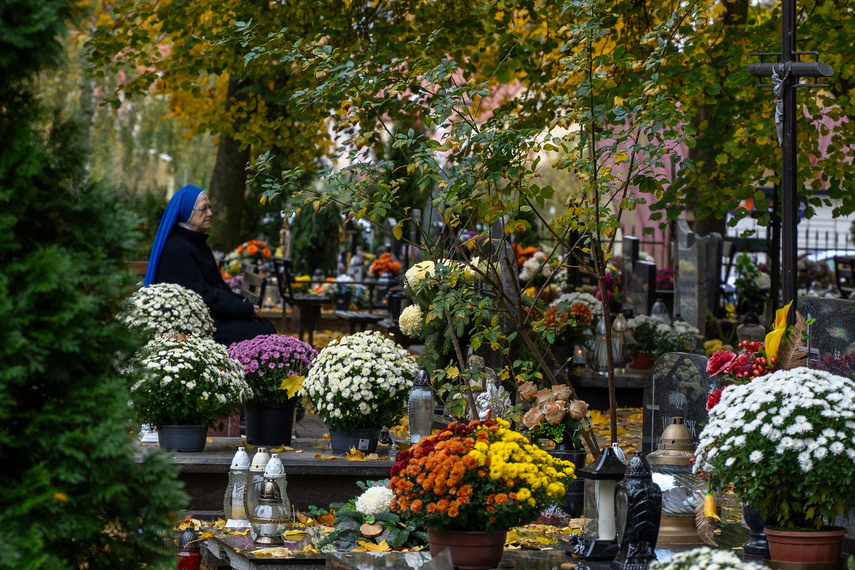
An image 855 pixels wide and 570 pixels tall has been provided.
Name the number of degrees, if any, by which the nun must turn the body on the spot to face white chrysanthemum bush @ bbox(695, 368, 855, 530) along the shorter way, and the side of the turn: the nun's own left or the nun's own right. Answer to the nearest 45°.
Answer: approximately 45° to the nun's own right

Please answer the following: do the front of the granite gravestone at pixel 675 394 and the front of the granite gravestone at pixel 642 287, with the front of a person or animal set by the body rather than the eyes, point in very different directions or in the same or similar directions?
same or similar directions

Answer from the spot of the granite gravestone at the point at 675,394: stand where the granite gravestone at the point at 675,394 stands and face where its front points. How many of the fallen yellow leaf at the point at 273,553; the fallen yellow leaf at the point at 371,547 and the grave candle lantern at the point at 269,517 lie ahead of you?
3

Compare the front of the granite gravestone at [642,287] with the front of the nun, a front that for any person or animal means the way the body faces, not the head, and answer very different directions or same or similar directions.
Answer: very different directions

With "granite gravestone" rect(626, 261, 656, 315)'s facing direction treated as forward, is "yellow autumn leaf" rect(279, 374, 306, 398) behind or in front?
in front

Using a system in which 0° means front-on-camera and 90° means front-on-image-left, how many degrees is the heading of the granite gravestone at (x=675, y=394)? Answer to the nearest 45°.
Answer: approximately 45°

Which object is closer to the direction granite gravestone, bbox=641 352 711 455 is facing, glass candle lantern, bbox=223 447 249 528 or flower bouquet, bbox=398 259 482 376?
the glass candle lantern

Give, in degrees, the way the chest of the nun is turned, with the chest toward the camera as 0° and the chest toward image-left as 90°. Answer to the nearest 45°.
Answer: approximately 270°

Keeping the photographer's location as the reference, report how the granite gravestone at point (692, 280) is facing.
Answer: facing the viewer and to the left of the viewer

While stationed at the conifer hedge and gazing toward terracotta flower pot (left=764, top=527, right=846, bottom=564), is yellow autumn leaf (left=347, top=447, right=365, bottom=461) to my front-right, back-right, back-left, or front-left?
front-left
